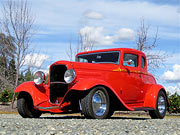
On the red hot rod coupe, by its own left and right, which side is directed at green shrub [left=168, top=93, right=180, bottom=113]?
back

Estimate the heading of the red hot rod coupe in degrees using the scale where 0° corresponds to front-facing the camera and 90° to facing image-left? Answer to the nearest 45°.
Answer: approximately 45°
